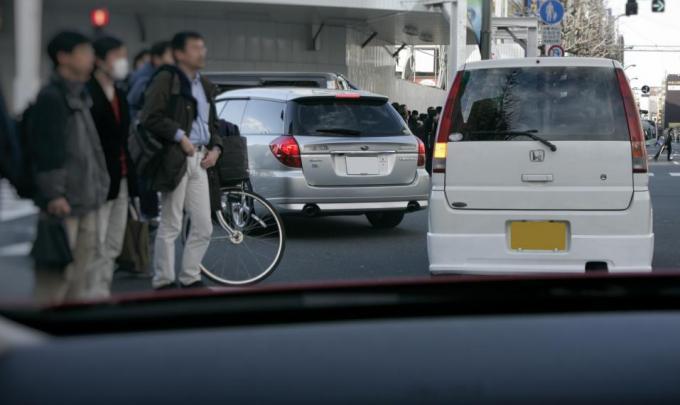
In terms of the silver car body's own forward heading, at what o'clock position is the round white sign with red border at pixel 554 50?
The round white sign with red border is roughly at 2 o'clock from the silver car body.

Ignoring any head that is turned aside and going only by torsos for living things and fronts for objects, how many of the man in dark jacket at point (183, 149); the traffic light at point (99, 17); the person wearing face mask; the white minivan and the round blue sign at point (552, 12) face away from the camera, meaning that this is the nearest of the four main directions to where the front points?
1

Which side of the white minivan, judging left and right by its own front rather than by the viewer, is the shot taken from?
back

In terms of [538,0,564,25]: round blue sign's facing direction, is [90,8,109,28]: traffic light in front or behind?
in front

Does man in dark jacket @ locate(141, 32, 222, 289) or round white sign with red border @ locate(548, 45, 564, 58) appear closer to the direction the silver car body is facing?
the round white sign with red border

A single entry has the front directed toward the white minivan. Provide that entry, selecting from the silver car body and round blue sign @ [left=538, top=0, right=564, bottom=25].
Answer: the round blue sign

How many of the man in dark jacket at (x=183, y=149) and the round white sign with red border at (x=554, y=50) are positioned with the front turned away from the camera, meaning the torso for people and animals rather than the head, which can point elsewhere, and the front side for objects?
0

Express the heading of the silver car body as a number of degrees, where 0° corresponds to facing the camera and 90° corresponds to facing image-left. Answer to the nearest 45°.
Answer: approximately 135°

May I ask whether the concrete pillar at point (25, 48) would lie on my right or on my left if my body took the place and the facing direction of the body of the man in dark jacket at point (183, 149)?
on my right

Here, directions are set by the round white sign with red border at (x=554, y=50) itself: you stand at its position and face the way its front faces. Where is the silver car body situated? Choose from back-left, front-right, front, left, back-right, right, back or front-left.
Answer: front

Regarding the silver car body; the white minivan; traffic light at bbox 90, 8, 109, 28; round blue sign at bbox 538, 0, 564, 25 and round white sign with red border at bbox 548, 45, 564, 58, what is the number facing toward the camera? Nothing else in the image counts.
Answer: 3

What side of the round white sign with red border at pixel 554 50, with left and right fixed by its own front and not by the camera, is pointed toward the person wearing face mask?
front

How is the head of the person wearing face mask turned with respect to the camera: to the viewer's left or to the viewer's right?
to the viewer's right

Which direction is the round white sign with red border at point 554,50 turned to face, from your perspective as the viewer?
facing the viewer

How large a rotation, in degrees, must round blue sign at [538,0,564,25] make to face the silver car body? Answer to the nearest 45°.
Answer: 0° — it already faces it

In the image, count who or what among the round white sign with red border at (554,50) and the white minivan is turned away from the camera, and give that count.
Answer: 1

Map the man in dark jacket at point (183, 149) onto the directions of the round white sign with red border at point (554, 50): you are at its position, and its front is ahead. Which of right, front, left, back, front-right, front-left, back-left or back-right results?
front

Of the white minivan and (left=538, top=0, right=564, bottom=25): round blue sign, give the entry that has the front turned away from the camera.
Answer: the white minivan

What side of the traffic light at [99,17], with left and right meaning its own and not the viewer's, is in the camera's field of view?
front

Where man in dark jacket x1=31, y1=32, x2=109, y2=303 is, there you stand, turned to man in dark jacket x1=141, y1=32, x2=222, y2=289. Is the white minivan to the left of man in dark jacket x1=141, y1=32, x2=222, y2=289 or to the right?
right
